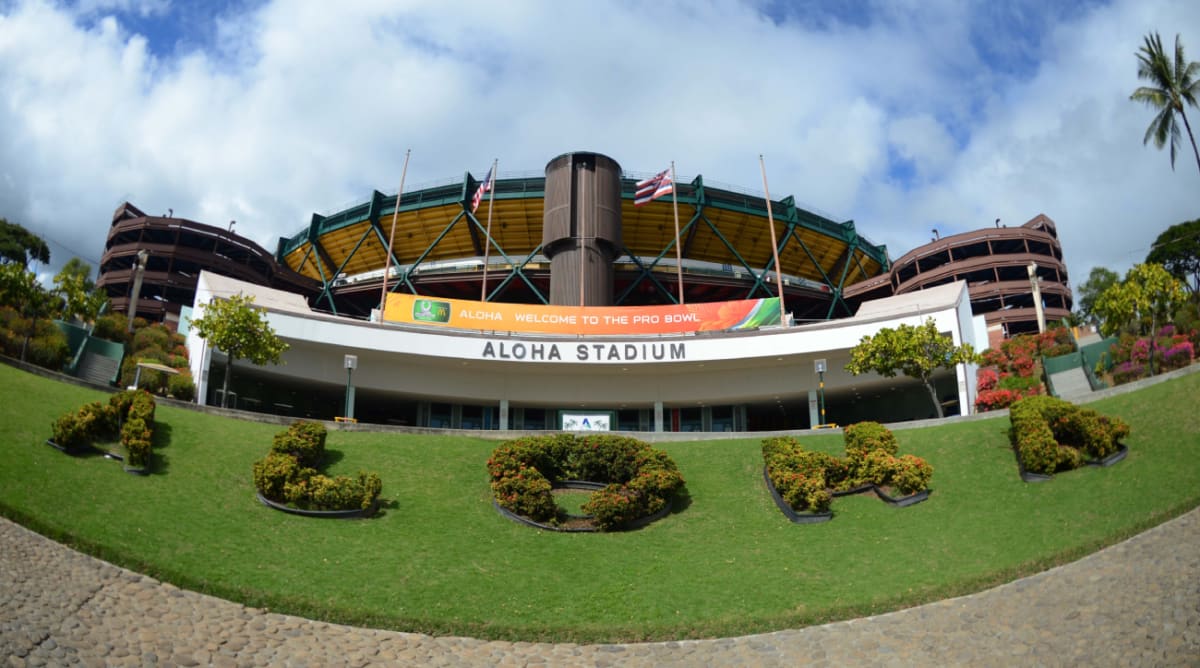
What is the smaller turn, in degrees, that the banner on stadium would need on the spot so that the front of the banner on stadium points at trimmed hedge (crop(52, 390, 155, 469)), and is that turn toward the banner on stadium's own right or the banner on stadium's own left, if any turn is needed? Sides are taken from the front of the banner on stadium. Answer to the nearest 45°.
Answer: approximately 45° to the banner on stadium's own right

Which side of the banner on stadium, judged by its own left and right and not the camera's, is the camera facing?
front

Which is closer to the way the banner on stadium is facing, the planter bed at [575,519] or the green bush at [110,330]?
the planter bed

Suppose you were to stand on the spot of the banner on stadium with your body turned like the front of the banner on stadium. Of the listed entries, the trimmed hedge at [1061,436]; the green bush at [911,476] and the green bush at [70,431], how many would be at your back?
0

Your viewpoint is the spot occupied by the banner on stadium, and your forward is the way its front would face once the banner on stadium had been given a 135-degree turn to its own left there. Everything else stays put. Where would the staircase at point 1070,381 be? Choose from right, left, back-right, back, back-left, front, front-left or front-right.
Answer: front-right

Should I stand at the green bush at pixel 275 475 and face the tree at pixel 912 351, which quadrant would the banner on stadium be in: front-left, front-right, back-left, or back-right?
front-left

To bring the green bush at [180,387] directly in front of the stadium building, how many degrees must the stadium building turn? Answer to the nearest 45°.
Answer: approximately 90° to its right

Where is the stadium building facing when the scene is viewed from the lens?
facing the viewer

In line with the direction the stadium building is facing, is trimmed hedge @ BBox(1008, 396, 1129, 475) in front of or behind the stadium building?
in front

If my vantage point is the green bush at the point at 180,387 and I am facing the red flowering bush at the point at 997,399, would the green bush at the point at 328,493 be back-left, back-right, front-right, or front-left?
front-right

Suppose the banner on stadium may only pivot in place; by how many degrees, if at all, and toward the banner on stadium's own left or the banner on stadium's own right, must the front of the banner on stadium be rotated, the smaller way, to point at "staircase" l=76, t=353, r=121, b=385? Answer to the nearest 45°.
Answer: approximately 90° to the banner on stadium's own right

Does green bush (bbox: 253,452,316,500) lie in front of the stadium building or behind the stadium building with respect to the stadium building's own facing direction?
in front

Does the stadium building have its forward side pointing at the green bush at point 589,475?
yes

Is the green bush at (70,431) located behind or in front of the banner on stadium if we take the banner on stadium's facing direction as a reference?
in front

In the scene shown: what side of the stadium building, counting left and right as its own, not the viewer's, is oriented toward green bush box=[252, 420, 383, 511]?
front

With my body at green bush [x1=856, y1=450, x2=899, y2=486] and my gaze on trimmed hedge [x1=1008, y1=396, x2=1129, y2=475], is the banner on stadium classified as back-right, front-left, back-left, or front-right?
back-left
